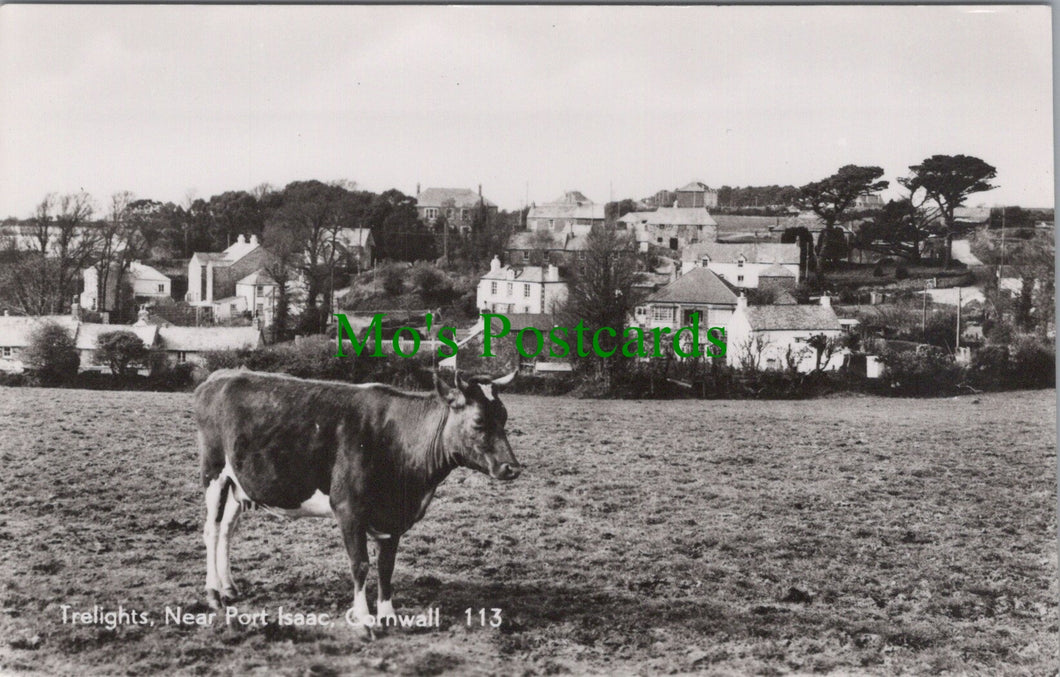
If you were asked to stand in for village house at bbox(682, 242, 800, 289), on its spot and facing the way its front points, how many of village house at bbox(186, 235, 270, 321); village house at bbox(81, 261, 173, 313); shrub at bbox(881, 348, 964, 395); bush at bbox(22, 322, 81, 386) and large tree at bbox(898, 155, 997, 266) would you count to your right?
3

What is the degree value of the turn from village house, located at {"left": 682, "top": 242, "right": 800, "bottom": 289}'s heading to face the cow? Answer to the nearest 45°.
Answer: approximately 45° to its right

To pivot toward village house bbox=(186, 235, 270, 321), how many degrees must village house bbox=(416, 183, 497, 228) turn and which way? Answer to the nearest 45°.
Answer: approximately 90° to its right

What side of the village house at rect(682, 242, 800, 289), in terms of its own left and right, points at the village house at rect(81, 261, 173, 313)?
right

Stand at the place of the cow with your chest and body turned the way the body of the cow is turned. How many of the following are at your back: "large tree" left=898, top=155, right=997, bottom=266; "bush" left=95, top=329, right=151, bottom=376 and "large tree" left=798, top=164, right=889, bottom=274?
1

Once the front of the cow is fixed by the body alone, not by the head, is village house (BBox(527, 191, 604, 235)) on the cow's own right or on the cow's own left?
on the cow's own left

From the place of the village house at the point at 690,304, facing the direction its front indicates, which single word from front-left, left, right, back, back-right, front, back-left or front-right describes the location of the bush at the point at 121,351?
right

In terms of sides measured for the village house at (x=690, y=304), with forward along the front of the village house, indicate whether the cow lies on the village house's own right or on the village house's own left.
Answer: on the village house's own right

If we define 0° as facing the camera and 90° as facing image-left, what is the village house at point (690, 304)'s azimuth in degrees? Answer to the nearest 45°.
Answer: approximately 0°

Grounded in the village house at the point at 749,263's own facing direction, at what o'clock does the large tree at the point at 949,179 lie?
The large tree is roughly at 9 o'clock from the village house.
